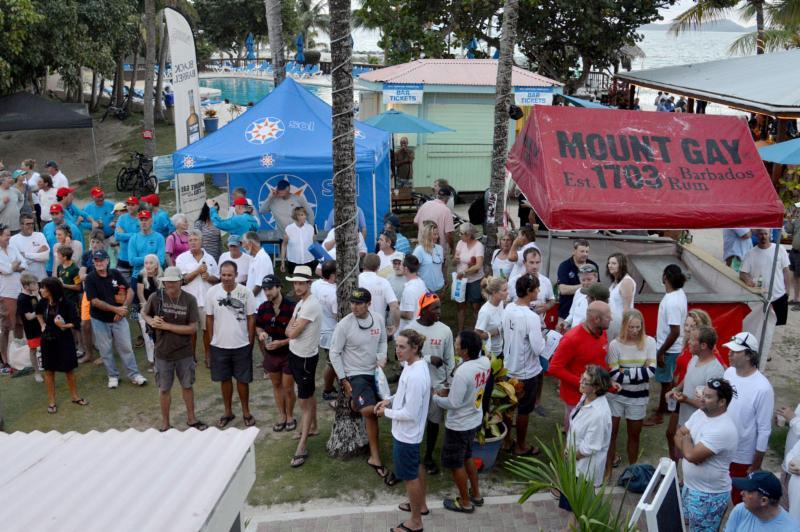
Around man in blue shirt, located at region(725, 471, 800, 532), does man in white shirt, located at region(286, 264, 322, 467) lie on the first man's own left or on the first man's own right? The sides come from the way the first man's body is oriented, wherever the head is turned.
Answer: on the first man's own right

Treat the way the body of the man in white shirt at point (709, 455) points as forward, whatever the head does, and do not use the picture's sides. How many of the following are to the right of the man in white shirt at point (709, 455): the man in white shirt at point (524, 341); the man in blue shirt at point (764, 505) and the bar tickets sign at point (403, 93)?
2

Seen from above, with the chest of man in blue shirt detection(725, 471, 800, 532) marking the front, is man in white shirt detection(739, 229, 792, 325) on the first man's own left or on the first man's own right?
on the first man's own right

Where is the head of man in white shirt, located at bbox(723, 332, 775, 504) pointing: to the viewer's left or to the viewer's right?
to the viewer's left

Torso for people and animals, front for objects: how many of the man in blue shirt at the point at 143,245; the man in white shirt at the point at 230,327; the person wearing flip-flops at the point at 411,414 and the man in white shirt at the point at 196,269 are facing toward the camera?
3

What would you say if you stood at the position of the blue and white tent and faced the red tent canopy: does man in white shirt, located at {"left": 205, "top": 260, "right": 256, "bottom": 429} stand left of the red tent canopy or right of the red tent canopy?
right

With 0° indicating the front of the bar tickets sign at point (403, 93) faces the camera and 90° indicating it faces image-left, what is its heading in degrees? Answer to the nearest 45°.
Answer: approximately 0°

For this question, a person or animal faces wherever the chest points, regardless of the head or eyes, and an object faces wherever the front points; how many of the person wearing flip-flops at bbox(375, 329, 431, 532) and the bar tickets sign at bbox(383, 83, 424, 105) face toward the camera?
1

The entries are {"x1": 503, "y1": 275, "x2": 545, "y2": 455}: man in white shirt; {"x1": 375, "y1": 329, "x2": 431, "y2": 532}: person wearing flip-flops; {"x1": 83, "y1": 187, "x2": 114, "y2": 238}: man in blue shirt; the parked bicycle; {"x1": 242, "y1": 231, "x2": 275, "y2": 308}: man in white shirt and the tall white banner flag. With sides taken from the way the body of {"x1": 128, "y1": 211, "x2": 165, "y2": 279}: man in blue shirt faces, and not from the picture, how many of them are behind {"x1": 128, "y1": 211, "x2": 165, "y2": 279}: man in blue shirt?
3

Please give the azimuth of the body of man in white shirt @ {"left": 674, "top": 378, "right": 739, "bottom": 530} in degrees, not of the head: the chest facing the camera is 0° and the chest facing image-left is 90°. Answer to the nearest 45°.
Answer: approximately 45°

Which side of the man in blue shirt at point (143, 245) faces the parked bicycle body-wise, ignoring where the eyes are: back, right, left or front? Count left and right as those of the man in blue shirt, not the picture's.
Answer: back
